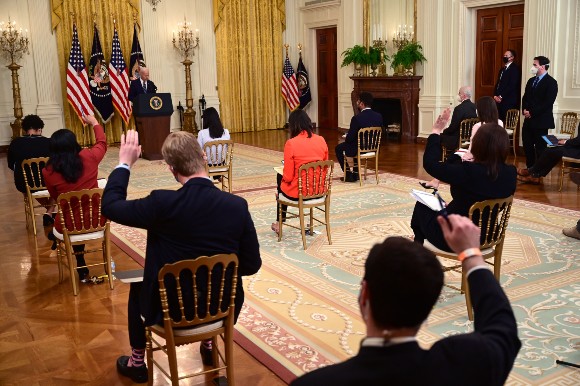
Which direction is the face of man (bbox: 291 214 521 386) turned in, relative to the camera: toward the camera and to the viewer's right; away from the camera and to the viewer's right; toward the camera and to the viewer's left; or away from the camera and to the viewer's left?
away from the camera and to the viewer's left

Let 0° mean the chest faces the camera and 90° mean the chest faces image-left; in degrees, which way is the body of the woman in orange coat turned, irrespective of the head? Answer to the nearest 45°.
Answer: approximately 135°

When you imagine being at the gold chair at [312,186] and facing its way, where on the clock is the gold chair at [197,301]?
the gold chair at [197,301] is roughly at 8 o'clock from the gold chair at [312,186].

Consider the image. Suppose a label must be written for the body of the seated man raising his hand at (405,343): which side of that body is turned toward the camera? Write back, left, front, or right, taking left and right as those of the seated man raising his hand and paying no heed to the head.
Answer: back

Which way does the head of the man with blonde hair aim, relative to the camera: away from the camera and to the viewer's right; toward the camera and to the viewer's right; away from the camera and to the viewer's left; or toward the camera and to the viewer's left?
away from the camera and to the viewer's left

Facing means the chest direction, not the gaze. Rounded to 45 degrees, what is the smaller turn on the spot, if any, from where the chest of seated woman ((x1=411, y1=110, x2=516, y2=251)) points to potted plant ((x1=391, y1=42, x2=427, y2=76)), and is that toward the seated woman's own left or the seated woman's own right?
approximately 45° to the seated woman's own right

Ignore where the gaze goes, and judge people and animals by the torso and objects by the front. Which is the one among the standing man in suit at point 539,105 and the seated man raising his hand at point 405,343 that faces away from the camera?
the seated man raising his hand

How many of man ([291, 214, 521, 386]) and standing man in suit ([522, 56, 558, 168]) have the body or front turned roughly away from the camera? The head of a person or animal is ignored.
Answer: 1

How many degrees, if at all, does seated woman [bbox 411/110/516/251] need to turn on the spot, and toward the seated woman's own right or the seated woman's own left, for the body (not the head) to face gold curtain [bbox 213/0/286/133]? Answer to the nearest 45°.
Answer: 0° — they already face it

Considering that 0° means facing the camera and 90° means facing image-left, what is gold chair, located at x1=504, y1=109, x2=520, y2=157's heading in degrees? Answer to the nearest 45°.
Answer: approximately 135°
